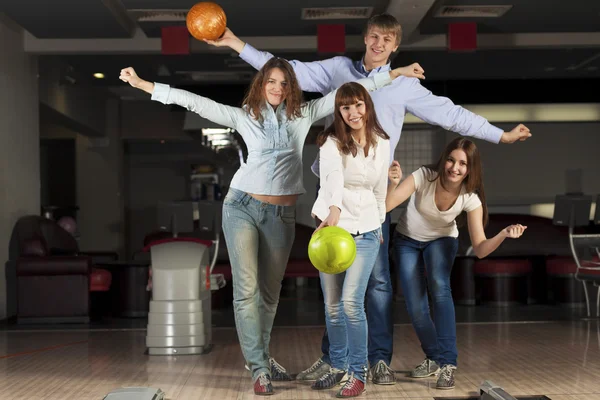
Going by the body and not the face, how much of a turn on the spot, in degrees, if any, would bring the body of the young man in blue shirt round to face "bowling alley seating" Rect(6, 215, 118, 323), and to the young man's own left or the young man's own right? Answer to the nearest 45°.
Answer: approximately 135° to the young man's own right

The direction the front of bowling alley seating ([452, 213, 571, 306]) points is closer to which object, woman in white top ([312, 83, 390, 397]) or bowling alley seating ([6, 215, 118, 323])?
the woman in white top

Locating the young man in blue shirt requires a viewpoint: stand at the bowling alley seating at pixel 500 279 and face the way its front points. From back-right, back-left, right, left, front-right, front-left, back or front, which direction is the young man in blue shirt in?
front

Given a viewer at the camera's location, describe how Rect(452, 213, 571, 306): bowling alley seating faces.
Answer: facing the viewer

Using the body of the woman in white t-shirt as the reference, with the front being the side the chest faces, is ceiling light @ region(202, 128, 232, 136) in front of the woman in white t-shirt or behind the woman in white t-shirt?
behind

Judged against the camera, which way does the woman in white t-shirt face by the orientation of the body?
toward the camera

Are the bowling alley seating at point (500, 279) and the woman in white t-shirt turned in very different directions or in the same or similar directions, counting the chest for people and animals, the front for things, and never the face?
same or similar directions

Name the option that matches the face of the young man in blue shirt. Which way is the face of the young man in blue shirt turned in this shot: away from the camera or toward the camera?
toward the camera

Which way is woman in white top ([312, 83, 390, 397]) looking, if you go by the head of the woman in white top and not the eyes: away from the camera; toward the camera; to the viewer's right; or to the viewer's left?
toward the camera
